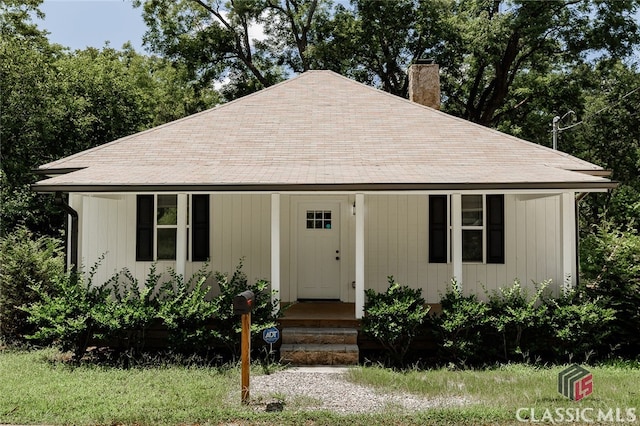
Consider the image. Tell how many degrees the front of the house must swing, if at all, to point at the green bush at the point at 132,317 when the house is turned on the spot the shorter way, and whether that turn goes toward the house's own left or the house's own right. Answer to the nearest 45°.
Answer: approximately 45° to the house's own right

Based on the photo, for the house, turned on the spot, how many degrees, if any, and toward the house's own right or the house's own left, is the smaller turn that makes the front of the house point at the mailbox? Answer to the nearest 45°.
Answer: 0° — it already faces it

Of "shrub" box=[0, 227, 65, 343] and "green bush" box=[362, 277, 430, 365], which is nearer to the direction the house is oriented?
the green bush

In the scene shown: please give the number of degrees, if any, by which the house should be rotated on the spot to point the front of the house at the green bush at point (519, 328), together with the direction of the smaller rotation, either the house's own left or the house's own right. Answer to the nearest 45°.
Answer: approximately 45° to the house's own left

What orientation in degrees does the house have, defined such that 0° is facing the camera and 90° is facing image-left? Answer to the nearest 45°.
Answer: approximately 0°

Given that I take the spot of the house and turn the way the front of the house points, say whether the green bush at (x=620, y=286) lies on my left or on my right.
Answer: on my left

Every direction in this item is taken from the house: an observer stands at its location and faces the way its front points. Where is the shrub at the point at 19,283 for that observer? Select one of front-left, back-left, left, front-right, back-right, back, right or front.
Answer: right

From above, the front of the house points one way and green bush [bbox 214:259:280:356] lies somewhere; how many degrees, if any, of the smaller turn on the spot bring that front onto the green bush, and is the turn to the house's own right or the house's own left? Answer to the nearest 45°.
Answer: approximately 45° to the house's own right
